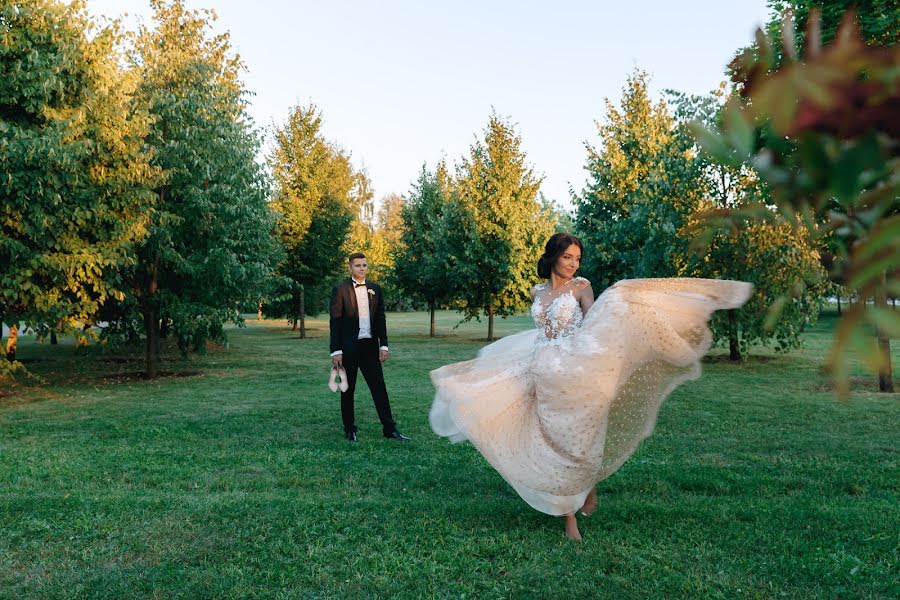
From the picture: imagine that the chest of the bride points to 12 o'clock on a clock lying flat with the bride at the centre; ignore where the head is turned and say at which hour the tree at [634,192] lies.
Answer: The tree is roughly at 6 o'clock from the bride.

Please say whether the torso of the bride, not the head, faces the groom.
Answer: no

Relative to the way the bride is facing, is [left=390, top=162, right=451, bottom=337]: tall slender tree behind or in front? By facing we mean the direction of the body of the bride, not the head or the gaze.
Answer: behind

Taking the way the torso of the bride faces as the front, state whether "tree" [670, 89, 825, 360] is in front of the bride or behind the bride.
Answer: behind

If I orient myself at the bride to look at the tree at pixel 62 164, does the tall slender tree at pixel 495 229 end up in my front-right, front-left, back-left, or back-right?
front-right

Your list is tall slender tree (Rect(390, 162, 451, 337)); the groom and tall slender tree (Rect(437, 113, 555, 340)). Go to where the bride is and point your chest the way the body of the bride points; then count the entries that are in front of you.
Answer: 0

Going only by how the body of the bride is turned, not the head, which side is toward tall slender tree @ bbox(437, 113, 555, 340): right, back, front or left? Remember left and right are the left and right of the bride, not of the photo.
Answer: back

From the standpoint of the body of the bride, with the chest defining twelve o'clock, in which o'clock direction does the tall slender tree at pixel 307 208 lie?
The tall slender tree is roughly at 5 o'clock from the bride.

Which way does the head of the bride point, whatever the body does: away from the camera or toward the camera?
toward the camera

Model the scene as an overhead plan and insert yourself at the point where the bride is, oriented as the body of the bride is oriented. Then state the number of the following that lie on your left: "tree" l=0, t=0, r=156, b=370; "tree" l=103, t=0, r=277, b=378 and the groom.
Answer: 0

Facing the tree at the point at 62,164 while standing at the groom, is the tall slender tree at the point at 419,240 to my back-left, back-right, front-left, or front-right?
front-right

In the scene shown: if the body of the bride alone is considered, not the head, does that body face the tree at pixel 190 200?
no

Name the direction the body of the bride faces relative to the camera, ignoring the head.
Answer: toward the camera
